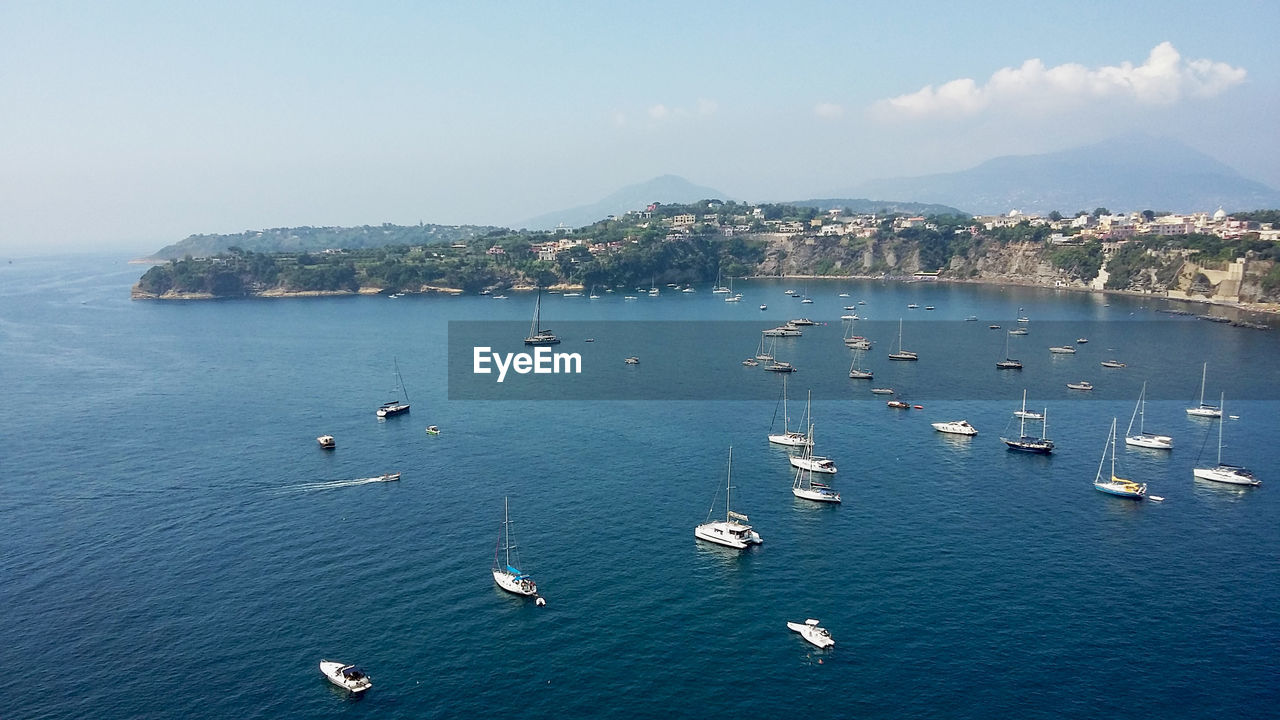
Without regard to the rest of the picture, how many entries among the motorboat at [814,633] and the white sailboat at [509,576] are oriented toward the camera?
0

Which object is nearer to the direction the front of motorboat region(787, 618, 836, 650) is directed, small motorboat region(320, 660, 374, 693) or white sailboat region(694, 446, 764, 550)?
the white sailboat

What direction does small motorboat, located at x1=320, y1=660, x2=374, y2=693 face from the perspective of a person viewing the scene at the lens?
facing away from the viewer and to the left of the viewer

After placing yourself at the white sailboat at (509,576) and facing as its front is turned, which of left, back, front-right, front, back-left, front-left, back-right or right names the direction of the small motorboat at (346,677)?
left

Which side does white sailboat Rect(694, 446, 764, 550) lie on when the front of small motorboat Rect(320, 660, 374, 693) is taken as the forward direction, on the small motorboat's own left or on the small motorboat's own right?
on the small motorboat's own right

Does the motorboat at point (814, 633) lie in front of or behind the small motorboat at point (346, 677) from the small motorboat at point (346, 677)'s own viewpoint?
behind

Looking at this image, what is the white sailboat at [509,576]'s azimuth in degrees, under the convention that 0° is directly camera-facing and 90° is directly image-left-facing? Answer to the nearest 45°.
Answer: approximately 135°

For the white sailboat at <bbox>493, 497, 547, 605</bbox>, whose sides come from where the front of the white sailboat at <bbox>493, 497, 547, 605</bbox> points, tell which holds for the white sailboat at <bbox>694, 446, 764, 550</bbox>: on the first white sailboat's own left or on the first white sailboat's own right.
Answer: on the first white sailboat's own right

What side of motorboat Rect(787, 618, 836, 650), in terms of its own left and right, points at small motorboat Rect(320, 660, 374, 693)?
left

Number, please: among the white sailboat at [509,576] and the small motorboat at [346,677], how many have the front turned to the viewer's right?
0

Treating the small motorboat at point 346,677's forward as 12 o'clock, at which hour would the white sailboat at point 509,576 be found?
The white sailboat is roughly at 3 o'clock from the small motorboat.

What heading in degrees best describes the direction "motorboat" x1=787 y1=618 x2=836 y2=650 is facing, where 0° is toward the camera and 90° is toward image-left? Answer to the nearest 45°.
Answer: approximately 135°
